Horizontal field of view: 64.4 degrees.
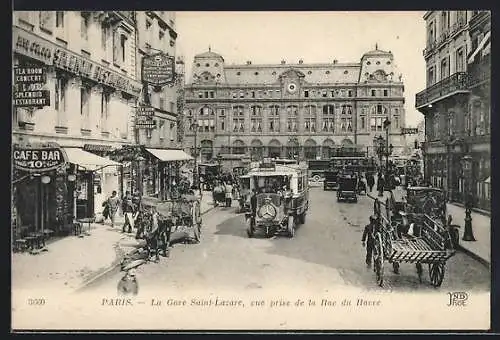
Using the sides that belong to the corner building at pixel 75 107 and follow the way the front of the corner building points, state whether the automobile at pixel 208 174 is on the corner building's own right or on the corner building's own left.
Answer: on the corner building's own left

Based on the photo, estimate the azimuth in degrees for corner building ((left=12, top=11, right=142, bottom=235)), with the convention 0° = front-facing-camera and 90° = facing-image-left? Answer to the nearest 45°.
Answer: approximately 315°

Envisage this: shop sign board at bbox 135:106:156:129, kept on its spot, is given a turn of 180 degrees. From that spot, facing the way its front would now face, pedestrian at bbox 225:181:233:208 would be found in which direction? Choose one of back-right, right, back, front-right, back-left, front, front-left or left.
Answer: front-right

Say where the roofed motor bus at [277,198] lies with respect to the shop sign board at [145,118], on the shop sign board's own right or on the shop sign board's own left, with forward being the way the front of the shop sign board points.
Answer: on the shop sign board's own left

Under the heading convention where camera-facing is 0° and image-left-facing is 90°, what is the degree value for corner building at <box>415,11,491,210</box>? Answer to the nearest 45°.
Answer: approximately 45°

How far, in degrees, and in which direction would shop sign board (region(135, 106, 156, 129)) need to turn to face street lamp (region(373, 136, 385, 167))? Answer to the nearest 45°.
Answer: approximately 90° to its left
